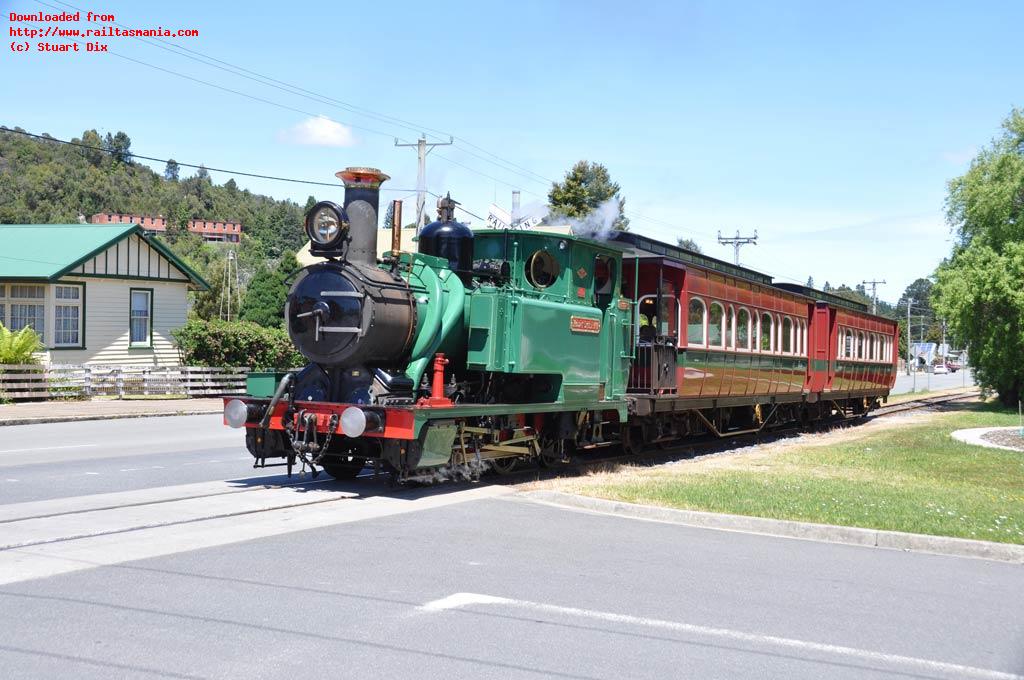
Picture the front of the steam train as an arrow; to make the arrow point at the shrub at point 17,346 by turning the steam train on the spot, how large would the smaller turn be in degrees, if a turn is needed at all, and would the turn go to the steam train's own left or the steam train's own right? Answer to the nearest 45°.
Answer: approximately 90° to the steam train's own right

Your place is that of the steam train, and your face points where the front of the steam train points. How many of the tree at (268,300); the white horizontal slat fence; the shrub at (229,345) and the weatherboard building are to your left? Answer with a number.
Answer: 0

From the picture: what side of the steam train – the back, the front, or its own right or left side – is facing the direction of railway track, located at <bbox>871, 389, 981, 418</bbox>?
back

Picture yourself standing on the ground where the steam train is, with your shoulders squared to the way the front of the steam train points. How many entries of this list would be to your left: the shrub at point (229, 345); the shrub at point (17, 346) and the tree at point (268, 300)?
0

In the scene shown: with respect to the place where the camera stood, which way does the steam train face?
facing the viewer and to the left of the viewer

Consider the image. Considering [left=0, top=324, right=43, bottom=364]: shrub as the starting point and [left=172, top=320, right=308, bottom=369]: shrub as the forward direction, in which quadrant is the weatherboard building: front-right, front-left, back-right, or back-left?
front-left

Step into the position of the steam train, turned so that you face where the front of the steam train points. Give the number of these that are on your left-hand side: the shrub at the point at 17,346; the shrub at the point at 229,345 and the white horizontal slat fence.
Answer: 0

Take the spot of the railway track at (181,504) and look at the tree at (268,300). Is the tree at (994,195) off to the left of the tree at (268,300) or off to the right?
right

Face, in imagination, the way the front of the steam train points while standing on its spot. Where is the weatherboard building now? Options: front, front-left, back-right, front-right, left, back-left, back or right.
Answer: right

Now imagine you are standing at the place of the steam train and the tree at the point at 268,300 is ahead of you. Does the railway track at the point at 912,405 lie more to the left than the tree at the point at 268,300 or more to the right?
right

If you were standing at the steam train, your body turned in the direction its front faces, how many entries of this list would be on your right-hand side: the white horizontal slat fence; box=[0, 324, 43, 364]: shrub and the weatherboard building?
3

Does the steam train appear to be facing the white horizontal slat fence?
no

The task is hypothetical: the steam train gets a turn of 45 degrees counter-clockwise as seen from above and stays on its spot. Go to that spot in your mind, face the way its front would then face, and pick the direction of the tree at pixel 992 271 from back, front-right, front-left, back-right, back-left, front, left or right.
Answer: back-left

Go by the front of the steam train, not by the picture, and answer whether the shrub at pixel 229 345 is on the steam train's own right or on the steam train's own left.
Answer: on the steam train's own right
